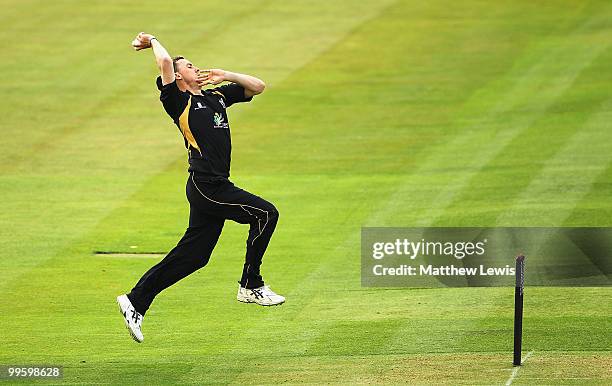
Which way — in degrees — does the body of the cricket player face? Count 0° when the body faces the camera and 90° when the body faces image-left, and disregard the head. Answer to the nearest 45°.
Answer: approximately 315°

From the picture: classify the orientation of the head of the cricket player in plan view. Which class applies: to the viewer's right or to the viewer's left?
to the viewer's right
